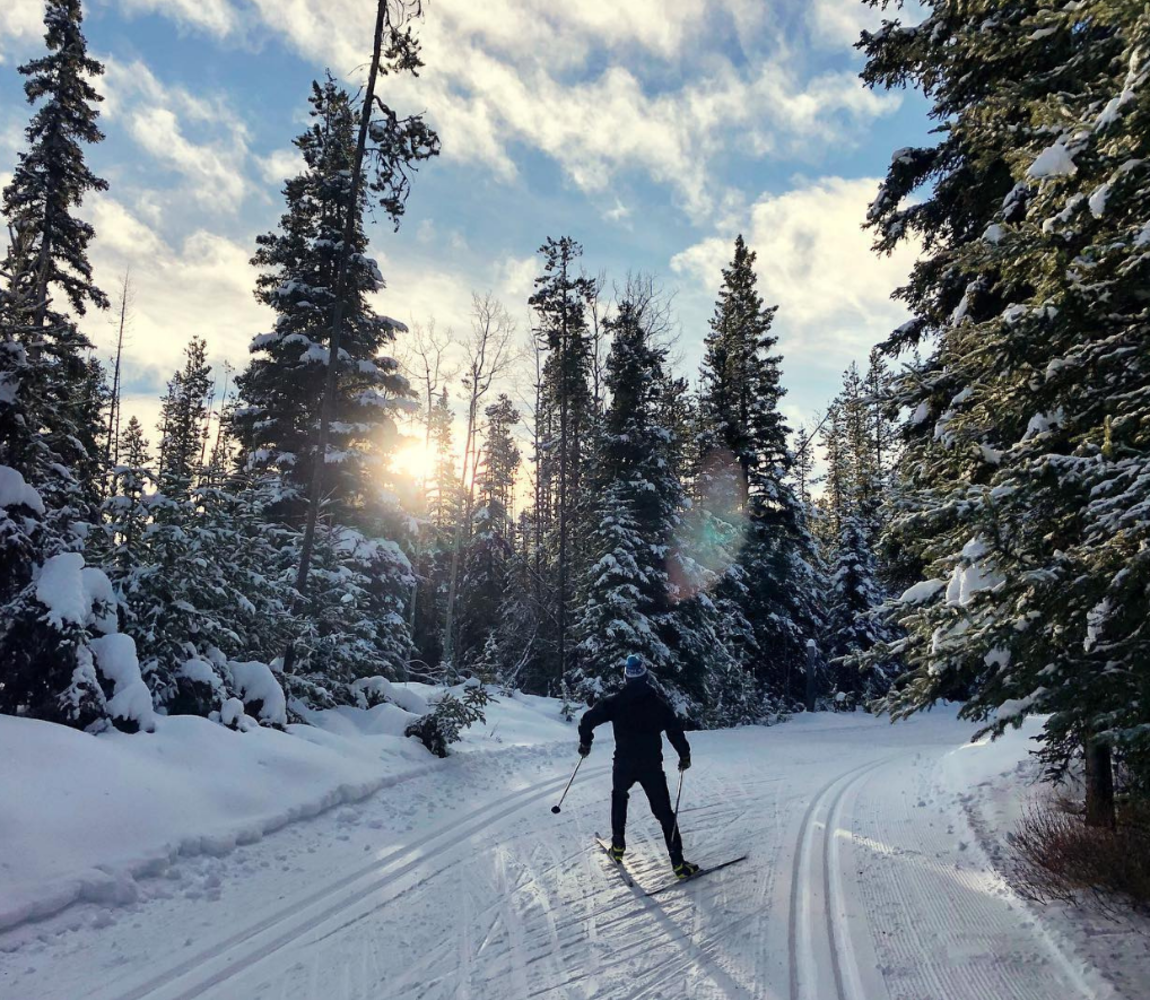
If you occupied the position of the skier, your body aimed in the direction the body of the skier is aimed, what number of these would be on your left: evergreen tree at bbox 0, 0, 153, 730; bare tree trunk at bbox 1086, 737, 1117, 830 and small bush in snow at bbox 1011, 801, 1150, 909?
1

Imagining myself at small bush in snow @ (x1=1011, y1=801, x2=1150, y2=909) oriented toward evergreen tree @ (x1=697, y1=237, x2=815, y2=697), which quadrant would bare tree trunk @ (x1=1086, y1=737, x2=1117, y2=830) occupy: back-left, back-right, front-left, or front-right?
front-right

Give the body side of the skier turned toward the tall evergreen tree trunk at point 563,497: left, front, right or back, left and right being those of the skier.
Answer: front

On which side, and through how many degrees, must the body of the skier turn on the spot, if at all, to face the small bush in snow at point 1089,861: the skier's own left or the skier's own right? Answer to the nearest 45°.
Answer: approximately 90° to the skier's own right

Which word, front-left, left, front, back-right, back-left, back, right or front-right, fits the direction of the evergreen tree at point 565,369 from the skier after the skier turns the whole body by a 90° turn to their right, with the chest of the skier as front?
left

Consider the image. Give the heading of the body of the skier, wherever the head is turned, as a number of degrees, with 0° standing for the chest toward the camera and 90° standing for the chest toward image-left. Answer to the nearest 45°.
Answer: approximately 180°

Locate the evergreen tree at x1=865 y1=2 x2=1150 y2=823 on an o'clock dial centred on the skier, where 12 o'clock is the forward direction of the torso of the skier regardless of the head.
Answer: The evergreen tree is roughly at 2 o'clock from the skier.

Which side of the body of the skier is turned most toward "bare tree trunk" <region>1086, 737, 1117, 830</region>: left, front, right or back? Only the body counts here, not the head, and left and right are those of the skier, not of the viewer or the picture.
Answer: right

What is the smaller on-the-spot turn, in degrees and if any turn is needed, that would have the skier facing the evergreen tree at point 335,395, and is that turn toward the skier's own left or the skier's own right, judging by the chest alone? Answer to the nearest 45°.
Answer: approximately 45° to the skier's own left

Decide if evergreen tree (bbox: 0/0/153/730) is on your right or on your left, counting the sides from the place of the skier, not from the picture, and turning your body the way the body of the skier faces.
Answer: on your left

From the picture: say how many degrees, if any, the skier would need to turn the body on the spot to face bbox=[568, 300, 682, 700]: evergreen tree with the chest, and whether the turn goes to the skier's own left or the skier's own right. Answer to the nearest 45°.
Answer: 0° — they already face it

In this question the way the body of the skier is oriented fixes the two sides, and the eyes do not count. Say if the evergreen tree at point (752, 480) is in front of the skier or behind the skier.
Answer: in front

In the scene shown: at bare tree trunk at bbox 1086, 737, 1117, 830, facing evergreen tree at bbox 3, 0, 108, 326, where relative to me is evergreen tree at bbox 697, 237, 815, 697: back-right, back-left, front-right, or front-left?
front-right

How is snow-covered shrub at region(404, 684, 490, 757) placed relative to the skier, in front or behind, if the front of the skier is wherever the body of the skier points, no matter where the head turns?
in front
